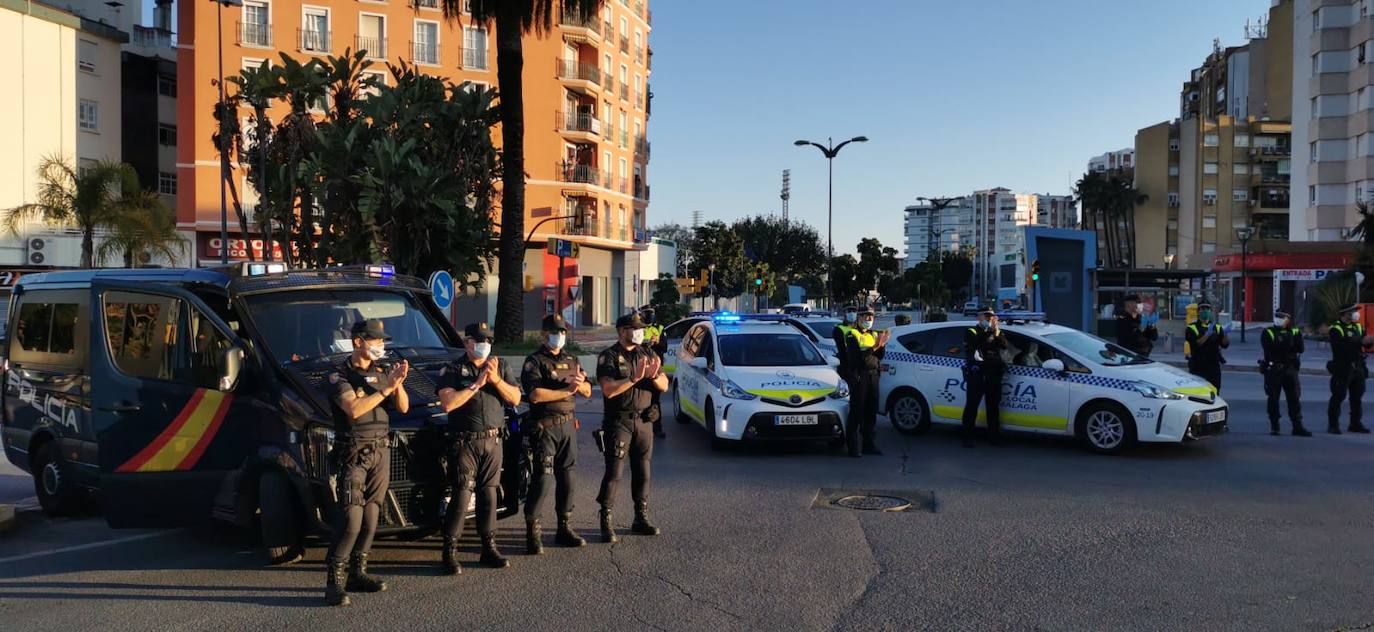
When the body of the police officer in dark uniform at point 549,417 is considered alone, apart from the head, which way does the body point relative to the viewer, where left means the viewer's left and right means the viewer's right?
facing the viewer and to the right of the viewer

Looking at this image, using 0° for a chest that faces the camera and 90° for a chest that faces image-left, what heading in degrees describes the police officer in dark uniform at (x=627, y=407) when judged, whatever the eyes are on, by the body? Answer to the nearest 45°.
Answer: approximately 315°

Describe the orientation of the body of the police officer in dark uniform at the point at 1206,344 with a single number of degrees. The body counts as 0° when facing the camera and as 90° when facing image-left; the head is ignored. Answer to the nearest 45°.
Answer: approximately 0°

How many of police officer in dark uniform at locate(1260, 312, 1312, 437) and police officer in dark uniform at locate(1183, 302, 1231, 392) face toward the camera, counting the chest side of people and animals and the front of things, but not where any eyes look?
2

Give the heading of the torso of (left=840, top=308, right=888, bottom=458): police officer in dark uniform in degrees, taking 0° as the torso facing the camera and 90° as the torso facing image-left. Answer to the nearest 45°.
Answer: approximately 315°

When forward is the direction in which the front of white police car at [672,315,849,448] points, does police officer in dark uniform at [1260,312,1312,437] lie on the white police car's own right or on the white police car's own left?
on the white police car's own left

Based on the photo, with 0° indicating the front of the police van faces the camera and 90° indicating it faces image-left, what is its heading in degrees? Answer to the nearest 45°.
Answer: approximately 315°

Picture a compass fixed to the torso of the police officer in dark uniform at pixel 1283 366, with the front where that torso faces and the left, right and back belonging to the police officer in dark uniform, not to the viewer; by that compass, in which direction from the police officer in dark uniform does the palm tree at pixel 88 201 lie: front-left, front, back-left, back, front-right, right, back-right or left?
right

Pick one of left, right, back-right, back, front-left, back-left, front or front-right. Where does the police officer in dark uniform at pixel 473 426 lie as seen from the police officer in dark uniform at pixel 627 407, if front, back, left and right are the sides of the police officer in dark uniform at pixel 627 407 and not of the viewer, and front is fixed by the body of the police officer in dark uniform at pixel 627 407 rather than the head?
right

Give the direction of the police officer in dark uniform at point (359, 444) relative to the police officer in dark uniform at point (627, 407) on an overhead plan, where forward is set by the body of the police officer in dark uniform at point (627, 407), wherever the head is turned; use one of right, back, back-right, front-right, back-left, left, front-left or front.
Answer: right

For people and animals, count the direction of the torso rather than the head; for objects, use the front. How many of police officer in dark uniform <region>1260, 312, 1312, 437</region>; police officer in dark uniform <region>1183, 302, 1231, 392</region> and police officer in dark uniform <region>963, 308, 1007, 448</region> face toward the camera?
3

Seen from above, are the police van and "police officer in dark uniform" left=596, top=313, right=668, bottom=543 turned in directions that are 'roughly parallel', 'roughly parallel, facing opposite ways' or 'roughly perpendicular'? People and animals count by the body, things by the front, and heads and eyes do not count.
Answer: roughly parallel

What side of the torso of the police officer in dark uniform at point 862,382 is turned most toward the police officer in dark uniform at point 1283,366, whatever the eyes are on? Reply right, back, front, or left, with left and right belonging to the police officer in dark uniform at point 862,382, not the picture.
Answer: left

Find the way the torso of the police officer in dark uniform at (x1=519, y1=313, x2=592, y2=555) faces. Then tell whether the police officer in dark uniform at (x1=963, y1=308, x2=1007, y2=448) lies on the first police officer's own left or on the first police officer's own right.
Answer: on the first police officer's own left

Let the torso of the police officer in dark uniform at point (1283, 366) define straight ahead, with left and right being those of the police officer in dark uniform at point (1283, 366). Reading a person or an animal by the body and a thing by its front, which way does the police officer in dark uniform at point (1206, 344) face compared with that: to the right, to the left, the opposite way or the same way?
the same way
